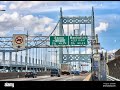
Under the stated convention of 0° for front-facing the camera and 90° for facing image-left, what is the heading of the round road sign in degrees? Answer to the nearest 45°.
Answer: approximately 0°
